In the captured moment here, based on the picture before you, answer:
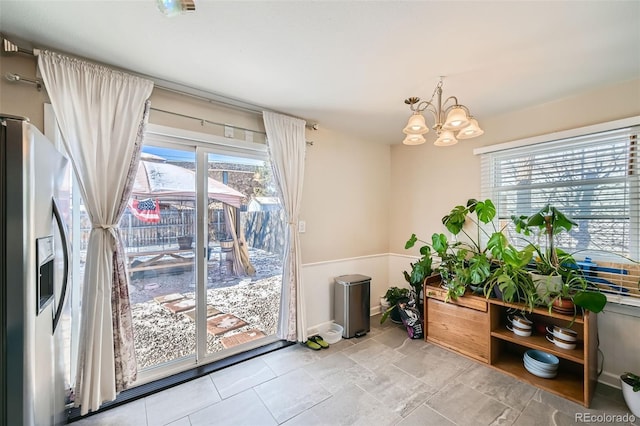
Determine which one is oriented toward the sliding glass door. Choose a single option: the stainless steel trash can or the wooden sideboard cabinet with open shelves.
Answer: the wooden sideboard cabinet with open shelves

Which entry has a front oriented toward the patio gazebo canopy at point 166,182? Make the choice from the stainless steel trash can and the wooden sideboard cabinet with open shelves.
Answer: the wooden sideboard cabinet with open shelves

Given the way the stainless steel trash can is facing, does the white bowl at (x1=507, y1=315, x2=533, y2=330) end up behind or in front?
in front

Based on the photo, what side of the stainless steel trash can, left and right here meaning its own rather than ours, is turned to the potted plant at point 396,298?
left

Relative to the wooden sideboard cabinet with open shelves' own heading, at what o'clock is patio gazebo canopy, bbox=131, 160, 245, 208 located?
The patio gazebo canopy is roughly at 3 o'clock from the wooden sideboard cabinet with open shelves.

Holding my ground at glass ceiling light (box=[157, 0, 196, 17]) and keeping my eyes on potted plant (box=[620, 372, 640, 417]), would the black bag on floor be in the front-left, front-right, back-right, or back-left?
front-left

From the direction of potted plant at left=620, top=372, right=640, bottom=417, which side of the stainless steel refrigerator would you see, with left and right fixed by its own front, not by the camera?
front

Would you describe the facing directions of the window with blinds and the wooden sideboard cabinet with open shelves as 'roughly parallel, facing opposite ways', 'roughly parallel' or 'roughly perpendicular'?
roughly parallel

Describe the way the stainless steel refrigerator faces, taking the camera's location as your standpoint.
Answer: facing the viewer and to the right of the viewer

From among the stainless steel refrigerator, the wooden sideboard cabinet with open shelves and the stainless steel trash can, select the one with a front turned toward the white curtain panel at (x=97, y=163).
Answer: the wooden sideboard cabinet with open shelves

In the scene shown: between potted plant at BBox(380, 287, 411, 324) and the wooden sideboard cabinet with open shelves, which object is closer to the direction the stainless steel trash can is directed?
the wooden sideboard cabinet with open shelves

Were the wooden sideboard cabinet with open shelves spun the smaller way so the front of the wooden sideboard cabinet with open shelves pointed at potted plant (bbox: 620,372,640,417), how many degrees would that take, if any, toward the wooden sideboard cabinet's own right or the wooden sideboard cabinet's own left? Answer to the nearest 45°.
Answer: approximately 135° to the wooden sideboard cabinet's own left

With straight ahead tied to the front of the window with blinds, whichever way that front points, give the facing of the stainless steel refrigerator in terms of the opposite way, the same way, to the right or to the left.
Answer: the opposite way

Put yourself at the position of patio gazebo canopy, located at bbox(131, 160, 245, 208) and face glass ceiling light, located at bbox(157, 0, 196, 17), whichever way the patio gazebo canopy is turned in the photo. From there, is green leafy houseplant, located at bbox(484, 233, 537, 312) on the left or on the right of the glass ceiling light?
left

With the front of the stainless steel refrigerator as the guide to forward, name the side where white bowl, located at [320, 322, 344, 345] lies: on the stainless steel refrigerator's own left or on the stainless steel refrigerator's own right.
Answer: on the stainless steel refrigerator's own left

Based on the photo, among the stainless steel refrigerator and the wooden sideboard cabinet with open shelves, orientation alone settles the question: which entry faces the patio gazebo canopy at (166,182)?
the wooden sideboard cabinet with open shelves

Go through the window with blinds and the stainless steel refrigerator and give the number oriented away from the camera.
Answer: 0

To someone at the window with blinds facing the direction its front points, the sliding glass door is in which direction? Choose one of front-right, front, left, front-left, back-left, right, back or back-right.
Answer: front

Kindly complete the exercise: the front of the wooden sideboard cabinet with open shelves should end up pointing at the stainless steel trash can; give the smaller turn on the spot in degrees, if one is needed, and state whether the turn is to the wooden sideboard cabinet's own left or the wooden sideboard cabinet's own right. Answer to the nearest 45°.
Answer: approximately 45° to the wooden sideboard cabinet's own right

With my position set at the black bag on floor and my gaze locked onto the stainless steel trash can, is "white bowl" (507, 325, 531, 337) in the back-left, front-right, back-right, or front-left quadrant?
back-left
